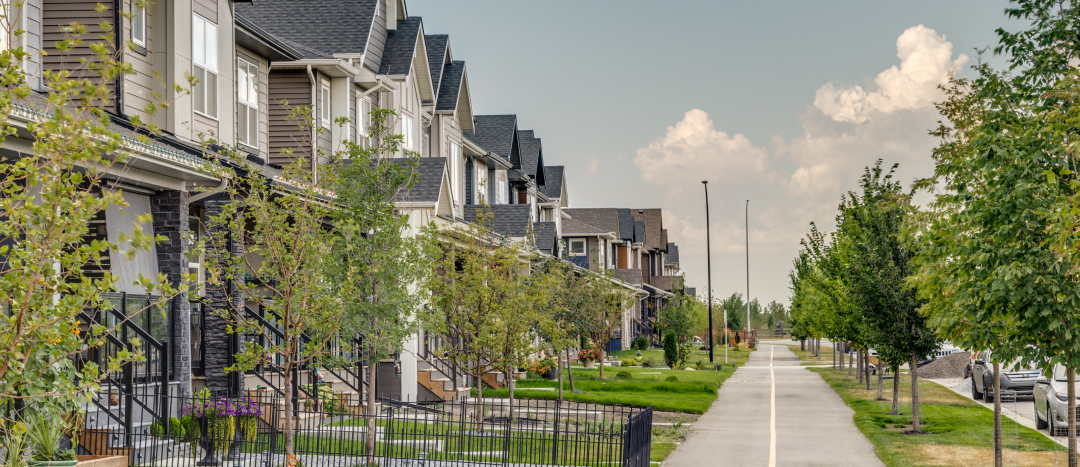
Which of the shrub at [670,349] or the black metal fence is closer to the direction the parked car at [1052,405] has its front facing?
the black metal fence

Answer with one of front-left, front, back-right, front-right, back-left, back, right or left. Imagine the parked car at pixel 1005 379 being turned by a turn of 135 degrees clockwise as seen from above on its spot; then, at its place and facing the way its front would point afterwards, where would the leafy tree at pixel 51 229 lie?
left

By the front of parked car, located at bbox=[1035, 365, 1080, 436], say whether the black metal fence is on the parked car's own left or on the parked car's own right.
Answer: on the parked car's own right

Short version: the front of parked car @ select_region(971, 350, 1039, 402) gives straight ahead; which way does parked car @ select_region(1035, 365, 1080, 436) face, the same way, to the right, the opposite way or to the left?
the same way

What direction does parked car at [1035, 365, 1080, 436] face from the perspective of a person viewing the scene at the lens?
facing the viewer and to the right of the viewer

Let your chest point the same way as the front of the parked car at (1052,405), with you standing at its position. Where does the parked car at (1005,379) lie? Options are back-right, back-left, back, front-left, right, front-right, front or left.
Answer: back-left

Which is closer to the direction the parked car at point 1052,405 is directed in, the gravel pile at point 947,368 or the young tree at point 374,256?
the young tree

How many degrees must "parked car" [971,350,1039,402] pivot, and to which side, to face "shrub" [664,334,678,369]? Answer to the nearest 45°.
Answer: approximately 180°

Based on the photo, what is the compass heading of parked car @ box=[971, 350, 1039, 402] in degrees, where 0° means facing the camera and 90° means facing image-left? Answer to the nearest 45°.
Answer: approximately 315°

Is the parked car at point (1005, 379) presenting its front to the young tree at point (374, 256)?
no

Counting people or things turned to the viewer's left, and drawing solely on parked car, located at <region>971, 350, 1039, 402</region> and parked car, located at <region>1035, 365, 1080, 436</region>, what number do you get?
0

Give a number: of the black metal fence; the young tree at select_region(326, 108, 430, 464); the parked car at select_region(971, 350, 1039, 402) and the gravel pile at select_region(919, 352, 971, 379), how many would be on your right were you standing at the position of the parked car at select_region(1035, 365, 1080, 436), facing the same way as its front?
2

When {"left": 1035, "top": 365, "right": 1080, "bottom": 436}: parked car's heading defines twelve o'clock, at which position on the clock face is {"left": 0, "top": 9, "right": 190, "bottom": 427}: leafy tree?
The leafy tree is roughly at 2 o'clock from the parked car.
